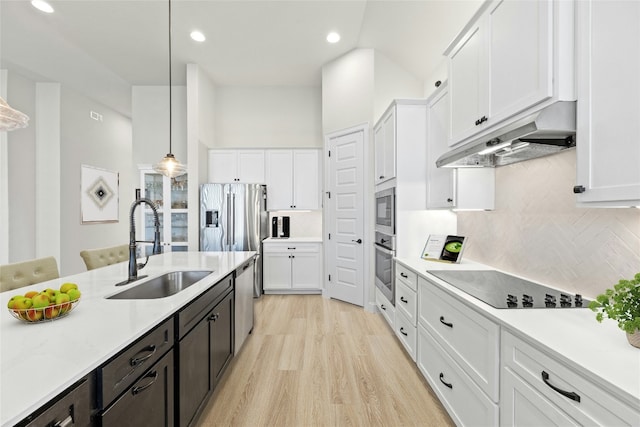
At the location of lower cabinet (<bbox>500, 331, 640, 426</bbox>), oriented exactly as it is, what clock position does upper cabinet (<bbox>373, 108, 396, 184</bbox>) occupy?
The upper cabinet is roughly at 3 o'clock from the lower cabinet.

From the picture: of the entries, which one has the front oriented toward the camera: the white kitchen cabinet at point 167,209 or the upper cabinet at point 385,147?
the white kitchen cabinet

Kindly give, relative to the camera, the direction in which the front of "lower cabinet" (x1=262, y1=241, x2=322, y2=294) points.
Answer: facing the viewer

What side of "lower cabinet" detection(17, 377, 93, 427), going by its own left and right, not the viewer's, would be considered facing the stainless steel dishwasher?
left

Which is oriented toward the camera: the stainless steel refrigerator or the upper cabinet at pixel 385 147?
the stainless steel refrigerator

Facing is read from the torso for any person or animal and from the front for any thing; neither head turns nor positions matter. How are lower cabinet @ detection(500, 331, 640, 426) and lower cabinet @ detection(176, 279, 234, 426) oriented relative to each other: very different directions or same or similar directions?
very different directions

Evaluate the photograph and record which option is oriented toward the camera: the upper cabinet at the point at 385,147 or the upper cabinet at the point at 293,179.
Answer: the upper cabinet at the point at 293,179

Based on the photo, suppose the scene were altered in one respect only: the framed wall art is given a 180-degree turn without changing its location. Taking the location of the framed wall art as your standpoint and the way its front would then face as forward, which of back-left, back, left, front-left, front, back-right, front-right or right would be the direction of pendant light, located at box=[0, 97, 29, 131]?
back-left

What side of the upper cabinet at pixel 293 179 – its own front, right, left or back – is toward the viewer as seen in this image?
front

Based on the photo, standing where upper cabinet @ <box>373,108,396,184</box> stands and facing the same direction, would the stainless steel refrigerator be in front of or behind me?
in front

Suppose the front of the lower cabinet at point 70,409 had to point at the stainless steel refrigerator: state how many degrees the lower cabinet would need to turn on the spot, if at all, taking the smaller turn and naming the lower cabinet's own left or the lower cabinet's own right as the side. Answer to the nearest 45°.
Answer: approximately 90° to the lower cabinet's own left

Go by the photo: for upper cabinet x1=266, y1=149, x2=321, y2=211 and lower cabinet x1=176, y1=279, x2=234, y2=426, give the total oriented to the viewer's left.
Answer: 0

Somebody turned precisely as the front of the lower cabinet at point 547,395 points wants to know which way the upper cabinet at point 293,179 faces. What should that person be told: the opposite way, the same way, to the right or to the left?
to the left

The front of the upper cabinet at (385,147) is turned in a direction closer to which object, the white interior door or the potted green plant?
the white interior door

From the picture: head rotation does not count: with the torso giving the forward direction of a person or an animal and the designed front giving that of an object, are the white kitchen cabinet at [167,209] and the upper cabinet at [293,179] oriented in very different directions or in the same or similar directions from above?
same or similar directions

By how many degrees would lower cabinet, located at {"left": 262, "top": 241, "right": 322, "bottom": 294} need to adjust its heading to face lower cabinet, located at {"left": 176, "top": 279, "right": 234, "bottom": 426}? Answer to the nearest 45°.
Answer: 0° — it already faces it

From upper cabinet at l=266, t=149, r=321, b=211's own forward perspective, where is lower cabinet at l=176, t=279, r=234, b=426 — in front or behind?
in front

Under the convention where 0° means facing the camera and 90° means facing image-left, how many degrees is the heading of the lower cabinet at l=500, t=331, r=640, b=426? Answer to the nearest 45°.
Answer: approximately 45°

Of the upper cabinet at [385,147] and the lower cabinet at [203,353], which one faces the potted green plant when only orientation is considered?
the lower cabinet

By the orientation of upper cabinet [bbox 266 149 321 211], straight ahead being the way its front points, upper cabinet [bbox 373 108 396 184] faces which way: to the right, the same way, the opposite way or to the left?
to the right

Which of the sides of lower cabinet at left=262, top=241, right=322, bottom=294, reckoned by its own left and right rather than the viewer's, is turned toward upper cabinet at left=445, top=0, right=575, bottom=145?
front
